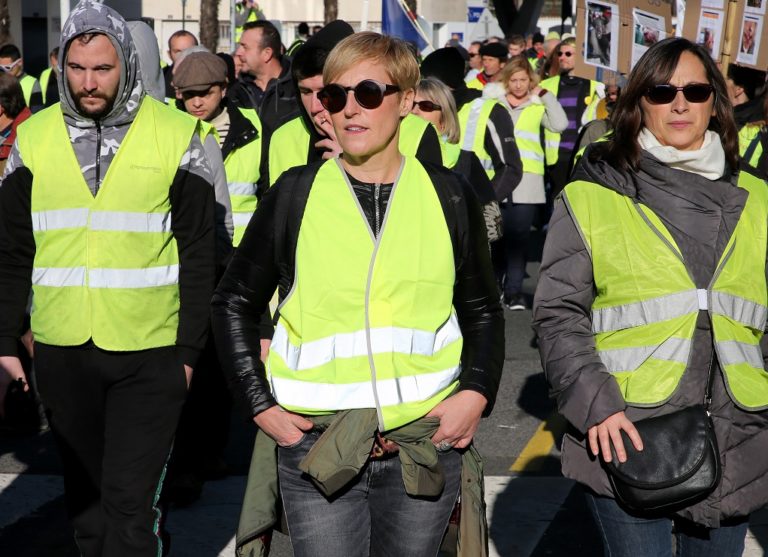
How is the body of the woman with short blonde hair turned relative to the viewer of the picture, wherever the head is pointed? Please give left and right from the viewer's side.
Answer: facing the viewer

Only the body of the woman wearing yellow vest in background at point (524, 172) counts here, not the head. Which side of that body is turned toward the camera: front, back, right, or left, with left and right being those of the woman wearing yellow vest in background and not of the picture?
front

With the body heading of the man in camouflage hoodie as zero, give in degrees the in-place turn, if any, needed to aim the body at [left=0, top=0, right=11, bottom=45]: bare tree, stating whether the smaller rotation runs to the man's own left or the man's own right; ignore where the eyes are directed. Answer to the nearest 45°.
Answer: approximately 180°

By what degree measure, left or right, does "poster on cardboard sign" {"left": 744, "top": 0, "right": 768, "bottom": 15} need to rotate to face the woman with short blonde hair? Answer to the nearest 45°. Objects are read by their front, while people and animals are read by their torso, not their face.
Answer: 0° — it already faces them

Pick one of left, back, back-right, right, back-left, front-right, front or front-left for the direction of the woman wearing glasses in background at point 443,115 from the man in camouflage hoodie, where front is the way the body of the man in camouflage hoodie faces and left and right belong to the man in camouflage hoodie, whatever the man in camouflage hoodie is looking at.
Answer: back-left

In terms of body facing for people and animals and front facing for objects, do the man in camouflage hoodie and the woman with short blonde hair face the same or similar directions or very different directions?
same or similar directions

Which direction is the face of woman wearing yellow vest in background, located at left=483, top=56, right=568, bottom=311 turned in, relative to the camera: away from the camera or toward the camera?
toward the camera

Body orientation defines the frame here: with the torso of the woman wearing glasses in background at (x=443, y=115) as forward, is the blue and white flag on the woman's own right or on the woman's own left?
on the woman's own right

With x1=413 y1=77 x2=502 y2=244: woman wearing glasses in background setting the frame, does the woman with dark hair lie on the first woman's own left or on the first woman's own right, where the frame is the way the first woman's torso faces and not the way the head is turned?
on the first woman's own left

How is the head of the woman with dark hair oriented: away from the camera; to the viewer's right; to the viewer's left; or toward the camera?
toward the camera

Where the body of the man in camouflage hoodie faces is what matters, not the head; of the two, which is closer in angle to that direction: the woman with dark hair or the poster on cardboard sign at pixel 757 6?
the woman with dark hair

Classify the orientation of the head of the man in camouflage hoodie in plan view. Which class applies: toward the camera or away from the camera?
toward the camera

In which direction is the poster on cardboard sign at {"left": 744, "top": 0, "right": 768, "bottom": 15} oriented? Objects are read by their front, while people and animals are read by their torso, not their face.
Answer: toward the camera
